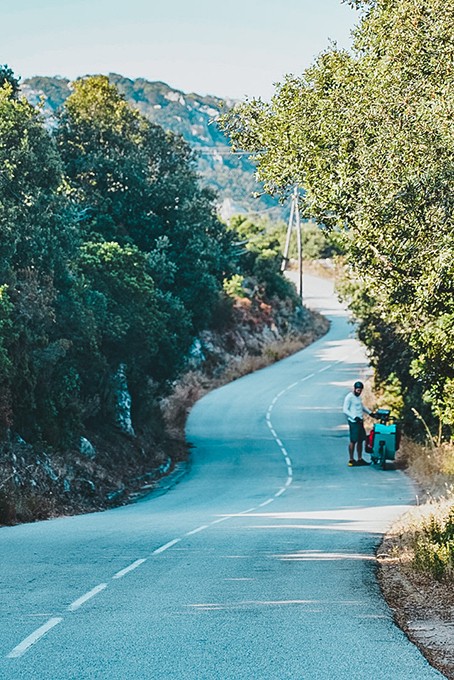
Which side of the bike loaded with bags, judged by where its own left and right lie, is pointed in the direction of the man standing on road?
left

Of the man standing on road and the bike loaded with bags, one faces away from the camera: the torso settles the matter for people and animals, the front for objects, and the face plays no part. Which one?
the bike loaded with bags

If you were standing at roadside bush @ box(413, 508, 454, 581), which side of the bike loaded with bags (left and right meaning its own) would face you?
back

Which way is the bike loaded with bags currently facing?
away from the camera

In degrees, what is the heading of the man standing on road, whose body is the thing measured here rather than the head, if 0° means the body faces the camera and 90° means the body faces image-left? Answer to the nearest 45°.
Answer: approximately 315°

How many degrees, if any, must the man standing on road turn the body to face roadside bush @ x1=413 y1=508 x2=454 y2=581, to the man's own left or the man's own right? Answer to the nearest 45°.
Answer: approximately 45° to the man's own right

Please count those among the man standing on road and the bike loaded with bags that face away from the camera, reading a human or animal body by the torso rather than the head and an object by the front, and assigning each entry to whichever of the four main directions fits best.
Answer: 1
